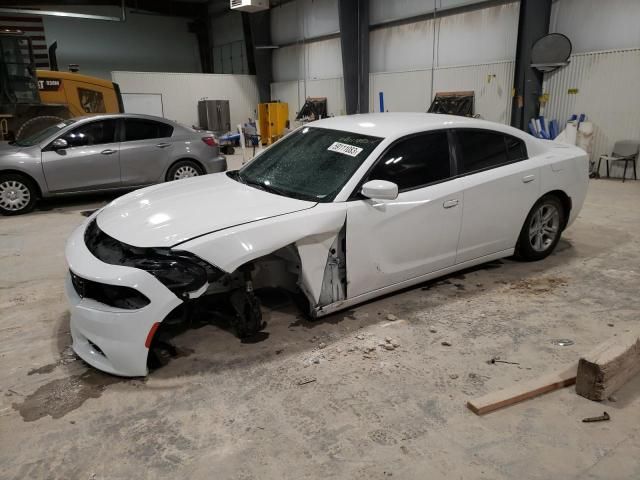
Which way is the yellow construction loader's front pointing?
to the viewer's left

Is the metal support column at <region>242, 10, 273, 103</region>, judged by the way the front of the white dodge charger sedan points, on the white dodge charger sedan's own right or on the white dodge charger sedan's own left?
on the white dodge charger sedan's own right

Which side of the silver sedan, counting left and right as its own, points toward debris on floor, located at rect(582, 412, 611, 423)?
left

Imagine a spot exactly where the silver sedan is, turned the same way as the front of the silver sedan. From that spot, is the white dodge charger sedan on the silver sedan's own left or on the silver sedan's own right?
on the silver sedan's own left

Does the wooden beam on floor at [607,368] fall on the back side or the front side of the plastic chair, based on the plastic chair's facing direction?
on the front side

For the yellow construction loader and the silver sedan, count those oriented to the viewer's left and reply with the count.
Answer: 2

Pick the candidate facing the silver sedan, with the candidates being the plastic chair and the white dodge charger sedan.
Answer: the plastic chair

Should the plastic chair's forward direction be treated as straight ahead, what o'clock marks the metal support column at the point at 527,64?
The metal support column is roughly at 2 o'clock from the plastic chair.

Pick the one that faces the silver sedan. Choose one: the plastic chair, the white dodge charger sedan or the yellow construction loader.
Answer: the plastic chair

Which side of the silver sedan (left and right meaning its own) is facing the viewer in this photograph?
left

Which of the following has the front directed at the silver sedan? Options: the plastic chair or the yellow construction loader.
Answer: the plastic chair

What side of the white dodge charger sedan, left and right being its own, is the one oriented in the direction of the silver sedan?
right

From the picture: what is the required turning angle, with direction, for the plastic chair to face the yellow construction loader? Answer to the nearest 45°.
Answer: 0° — it already faces it

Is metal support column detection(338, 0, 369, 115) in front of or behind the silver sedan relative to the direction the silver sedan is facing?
behind
